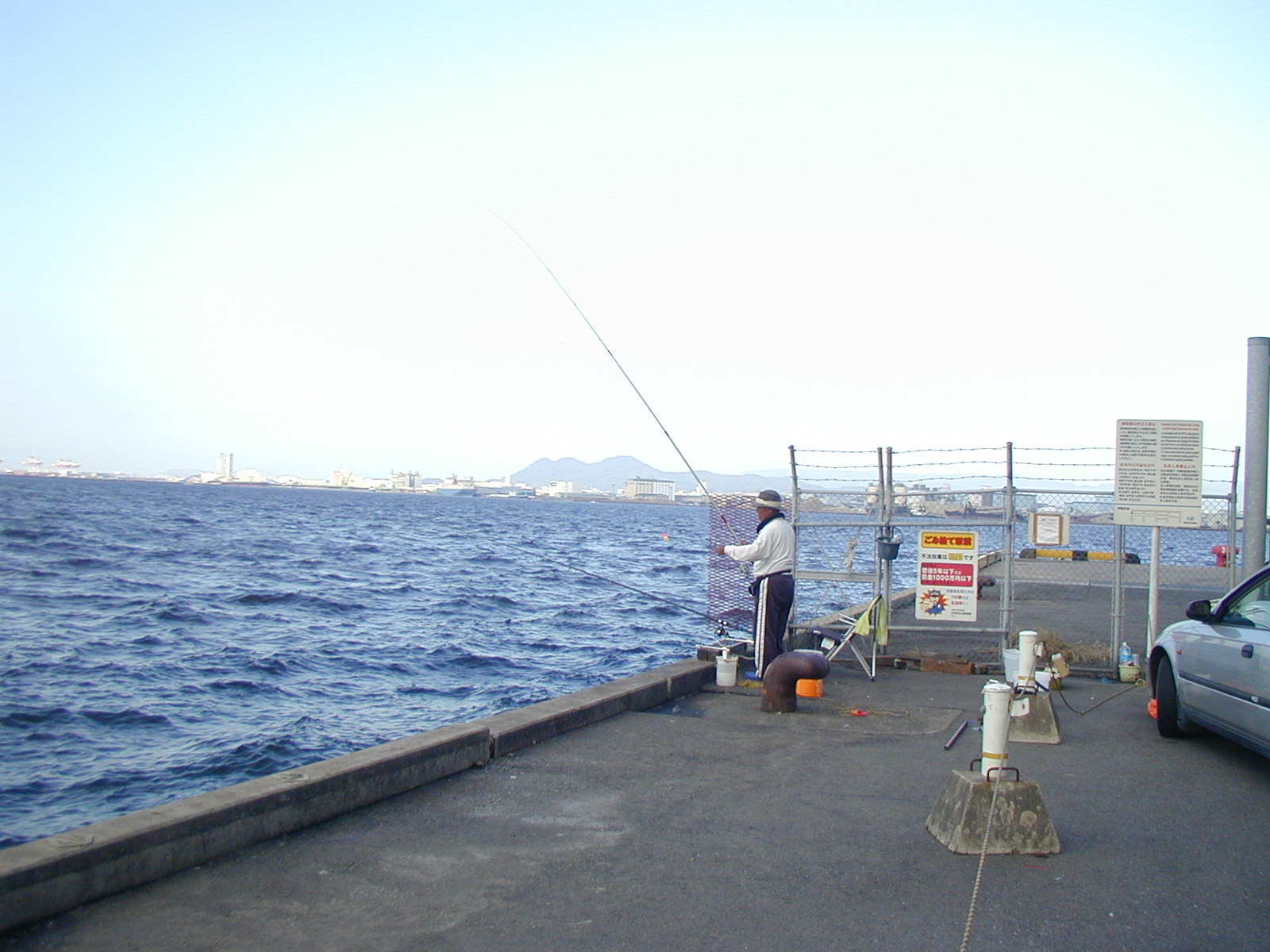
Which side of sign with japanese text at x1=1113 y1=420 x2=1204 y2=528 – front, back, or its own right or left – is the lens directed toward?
front

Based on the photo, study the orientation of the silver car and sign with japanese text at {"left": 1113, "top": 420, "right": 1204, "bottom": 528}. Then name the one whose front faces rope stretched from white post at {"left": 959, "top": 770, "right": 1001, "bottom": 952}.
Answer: the sign with japanese text

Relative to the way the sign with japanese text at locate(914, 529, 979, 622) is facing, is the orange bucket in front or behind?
in front

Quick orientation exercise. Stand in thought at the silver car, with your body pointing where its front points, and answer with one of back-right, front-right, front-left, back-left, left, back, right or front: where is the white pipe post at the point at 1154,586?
front-right

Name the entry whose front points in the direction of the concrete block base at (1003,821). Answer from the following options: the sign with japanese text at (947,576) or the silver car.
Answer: the sign with japanese text

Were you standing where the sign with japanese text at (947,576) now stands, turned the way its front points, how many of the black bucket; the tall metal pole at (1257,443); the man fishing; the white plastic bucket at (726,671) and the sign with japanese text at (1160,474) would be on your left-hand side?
2

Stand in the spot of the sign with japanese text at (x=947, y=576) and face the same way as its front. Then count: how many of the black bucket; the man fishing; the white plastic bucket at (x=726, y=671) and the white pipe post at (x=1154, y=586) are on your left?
1

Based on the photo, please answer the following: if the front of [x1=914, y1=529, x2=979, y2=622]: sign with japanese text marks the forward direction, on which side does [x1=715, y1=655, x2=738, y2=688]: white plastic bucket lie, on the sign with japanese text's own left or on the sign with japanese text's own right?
on the sign with japanese text's own right

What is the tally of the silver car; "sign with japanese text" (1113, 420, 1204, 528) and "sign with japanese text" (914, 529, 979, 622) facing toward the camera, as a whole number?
2

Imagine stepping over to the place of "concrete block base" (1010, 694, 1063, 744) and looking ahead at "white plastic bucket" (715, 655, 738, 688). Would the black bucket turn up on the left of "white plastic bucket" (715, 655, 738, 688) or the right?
right

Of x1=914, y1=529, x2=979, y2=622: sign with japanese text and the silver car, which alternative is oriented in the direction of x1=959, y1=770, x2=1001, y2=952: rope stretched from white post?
the sign with japanese text

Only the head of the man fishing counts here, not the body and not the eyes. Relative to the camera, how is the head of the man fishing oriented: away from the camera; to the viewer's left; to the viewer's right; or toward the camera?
to the viewer's left

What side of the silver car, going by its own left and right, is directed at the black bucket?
front

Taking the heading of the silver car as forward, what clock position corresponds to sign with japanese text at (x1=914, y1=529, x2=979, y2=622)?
The sign with japanese text is roughly at 12 o'clock from the silver car.

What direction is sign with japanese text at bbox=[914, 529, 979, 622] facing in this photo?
toward the camera

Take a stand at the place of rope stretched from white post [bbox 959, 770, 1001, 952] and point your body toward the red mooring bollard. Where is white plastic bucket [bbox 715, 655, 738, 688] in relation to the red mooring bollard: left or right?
left

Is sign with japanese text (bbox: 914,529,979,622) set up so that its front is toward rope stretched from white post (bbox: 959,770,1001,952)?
yes
